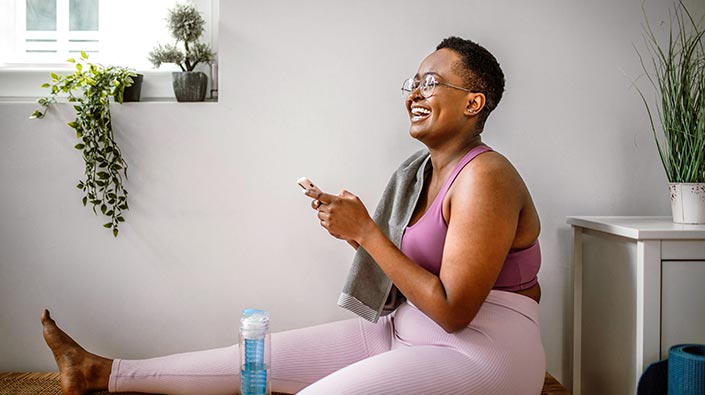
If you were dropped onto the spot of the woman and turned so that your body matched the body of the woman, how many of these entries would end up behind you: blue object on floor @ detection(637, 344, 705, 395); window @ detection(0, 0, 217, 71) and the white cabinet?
2

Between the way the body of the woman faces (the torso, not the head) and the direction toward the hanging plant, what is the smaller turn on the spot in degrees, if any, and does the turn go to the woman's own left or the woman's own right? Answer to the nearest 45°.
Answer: approximately 45° to the woman's own right

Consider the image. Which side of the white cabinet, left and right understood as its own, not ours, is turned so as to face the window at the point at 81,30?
right

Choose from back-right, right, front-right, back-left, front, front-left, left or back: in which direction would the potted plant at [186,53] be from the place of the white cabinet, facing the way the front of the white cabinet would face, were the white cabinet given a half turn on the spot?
left

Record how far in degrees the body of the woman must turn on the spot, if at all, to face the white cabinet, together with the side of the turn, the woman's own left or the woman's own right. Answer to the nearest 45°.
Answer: approximately 180°

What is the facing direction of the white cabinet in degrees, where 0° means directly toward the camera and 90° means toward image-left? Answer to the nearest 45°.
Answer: approximately 0°

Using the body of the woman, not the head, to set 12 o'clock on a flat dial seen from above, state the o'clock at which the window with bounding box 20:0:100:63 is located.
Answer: The window is roughly at 1 o'clock from the woman.

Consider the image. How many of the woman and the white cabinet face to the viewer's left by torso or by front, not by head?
1

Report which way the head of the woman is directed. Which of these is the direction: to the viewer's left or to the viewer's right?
to the viewer's left

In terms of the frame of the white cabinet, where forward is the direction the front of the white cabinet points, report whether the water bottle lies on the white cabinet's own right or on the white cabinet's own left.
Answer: on the white cabinet's own right

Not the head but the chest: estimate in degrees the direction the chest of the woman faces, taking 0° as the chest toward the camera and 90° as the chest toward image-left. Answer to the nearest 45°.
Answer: approximately 90°

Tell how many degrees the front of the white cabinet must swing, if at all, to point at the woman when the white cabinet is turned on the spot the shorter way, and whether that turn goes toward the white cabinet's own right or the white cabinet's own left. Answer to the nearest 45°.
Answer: approximately 45° to the white cabinet's own right
